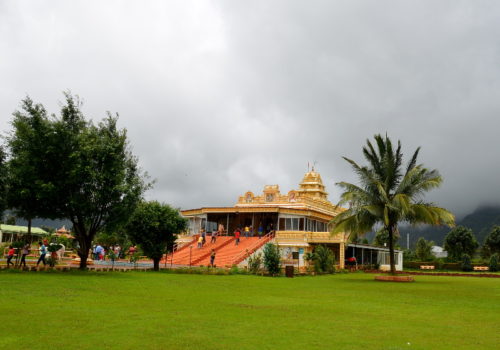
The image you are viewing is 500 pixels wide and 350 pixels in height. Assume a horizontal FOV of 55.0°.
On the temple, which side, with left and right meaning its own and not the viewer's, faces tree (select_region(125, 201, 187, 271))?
front

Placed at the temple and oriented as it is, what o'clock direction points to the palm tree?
The palm tree is roughly at 10 o'clock from the temple.

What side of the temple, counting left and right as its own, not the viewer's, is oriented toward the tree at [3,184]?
front

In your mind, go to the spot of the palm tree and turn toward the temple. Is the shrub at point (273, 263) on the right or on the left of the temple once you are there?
left

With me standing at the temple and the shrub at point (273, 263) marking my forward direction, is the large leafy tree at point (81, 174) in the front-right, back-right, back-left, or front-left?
front-right

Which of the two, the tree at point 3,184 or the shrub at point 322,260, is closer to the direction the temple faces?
the tree

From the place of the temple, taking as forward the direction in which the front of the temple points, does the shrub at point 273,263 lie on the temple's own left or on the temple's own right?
on the temple's own left

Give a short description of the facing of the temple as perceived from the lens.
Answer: facing the viewer and to the left of the viewer

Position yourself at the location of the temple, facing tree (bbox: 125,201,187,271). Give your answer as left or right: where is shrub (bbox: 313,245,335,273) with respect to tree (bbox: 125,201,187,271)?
left

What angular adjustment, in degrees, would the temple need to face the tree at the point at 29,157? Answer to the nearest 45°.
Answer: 0° — it already faces it
